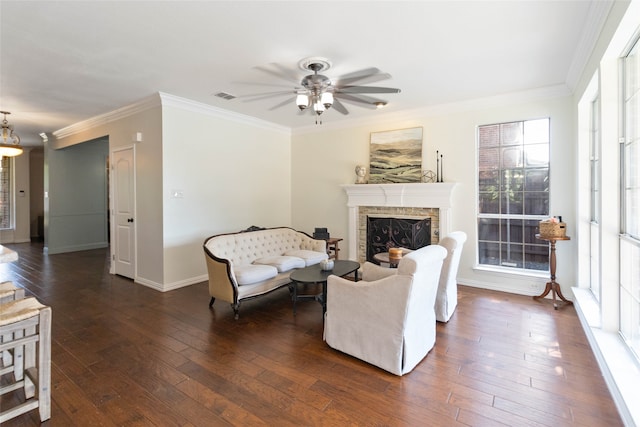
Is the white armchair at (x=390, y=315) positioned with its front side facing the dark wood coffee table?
yes

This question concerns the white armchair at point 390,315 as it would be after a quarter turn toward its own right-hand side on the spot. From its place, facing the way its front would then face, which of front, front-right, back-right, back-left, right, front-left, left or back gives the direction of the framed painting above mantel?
front-left

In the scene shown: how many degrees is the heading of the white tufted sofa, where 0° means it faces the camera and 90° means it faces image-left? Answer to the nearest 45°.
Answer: approximately 315°

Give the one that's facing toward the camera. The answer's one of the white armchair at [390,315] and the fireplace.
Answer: the fireplace

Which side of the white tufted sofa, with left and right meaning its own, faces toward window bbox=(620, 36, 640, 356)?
front

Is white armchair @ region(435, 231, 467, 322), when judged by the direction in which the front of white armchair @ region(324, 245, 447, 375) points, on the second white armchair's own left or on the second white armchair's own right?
on the second white armchair's own right

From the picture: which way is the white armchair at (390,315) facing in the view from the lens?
facing away from the viewer and to the left of the viewer

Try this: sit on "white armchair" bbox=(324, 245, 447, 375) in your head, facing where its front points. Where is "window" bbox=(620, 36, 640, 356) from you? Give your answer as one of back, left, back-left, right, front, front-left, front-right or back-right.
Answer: back-right

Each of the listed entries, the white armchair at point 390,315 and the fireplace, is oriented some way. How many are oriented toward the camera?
1

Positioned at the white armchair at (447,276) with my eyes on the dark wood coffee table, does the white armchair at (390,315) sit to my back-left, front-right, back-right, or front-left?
front-left

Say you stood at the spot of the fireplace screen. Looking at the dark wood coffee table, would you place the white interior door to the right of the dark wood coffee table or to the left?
right

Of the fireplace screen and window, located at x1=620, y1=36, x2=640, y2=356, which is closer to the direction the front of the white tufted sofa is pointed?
the window

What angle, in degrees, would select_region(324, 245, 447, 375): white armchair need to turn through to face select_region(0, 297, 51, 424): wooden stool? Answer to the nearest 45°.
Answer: approximately 90° to its left

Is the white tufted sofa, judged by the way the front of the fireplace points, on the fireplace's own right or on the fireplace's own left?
on the fireplace's own right

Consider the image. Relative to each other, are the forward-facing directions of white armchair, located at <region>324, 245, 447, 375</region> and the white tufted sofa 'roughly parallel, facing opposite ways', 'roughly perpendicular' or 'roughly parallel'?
roughly parallel, facing opposite ways

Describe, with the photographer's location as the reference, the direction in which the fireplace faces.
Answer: facing the viewer

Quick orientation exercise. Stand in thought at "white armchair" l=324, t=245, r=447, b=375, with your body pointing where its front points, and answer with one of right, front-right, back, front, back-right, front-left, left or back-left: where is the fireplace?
front-right
